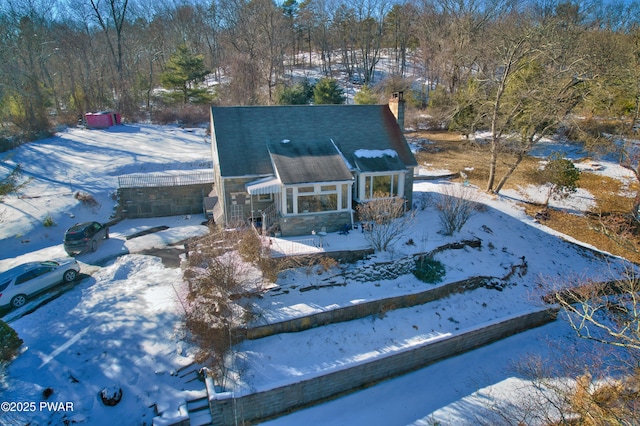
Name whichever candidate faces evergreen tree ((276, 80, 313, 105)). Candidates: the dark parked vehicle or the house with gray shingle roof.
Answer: the dark parked vehicle

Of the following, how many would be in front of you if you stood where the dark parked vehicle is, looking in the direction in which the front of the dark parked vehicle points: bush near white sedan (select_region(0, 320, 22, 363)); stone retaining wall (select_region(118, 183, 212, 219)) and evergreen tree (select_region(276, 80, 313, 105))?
2

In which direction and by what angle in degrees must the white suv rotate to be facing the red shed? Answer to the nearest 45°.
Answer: approximately 45° to its left

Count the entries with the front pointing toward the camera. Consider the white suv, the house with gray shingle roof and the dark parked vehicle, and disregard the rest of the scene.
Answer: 1

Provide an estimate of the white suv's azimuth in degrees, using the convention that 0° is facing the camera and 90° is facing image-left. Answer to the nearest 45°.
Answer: approximately 225°

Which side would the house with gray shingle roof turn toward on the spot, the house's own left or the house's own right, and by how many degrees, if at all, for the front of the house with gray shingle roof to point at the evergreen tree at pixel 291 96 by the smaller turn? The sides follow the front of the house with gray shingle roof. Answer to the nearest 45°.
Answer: approximately 180°

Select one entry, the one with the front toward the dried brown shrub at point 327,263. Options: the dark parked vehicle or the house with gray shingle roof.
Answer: the house with gray shingle roof

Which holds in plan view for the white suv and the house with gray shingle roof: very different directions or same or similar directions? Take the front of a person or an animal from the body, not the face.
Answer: very different directions

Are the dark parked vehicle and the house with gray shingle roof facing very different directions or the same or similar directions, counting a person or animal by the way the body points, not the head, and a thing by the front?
very different directions

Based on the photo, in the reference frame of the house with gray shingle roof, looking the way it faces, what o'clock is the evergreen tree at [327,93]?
The evergreen tree is roughly at 6 o'clock from the house with gray shingle roof.
